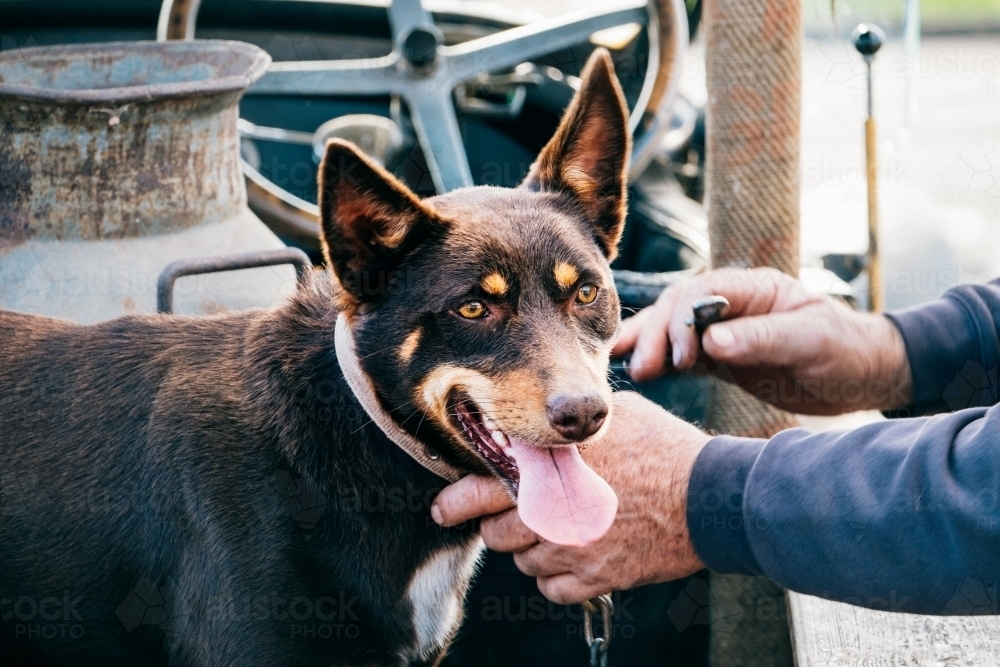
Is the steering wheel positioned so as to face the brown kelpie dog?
yes

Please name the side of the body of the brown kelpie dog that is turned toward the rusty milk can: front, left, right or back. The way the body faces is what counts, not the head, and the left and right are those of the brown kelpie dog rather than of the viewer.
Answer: back

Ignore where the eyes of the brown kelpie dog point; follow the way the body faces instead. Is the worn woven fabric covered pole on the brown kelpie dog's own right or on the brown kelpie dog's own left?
on the brown kelpie dog's own left

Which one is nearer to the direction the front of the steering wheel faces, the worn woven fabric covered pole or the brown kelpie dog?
the brown kelpie dog

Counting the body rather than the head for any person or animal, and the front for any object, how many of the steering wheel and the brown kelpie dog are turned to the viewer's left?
0

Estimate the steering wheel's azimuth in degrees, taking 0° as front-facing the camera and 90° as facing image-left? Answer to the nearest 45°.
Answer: approximately 0°

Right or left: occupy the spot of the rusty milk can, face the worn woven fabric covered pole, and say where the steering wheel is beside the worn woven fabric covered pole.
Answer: left

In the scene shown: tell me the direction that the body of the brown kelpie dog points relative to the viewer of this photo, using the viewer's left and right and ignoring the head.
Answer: facing the viewer and to the right of the viewer
